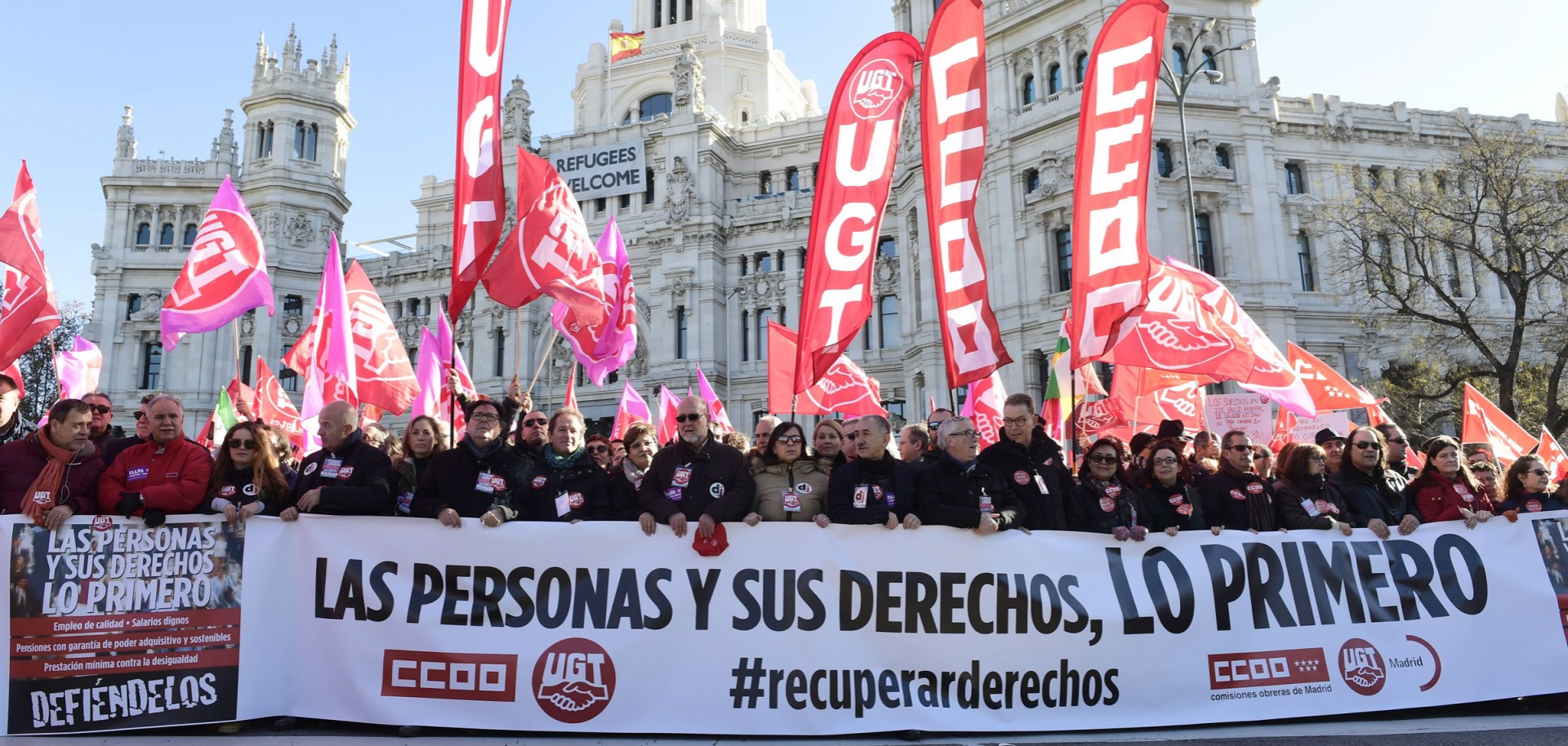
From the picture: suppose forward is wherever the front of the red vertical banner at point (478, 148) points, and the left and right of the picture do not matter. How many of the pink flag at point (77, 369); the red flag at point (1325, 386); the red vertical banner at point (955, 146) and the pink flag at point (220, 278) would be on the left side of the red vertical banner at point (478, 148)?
2

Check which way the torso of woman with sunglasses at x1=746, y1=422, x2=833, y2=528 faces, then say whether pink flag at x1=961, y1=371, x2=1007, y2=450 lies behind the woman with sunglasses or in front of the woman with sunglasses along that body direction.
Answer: behind

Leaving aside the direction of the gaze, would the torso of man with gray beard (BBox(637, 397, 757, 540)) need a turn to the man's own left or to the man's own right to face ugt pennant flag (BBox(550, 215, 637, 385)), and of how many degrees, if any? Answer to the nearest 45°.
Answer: approximately 180°

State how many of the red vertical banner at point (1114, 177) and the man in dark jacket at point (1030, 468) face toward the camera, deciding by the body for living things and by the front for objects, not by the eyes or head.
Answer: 2

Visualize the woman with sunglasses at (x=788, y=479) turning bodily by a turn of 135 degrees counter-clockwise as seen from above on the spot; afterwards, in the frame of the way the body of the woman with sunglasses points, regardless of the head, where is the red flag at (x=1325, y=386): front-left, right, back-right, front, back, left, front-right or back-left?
front
